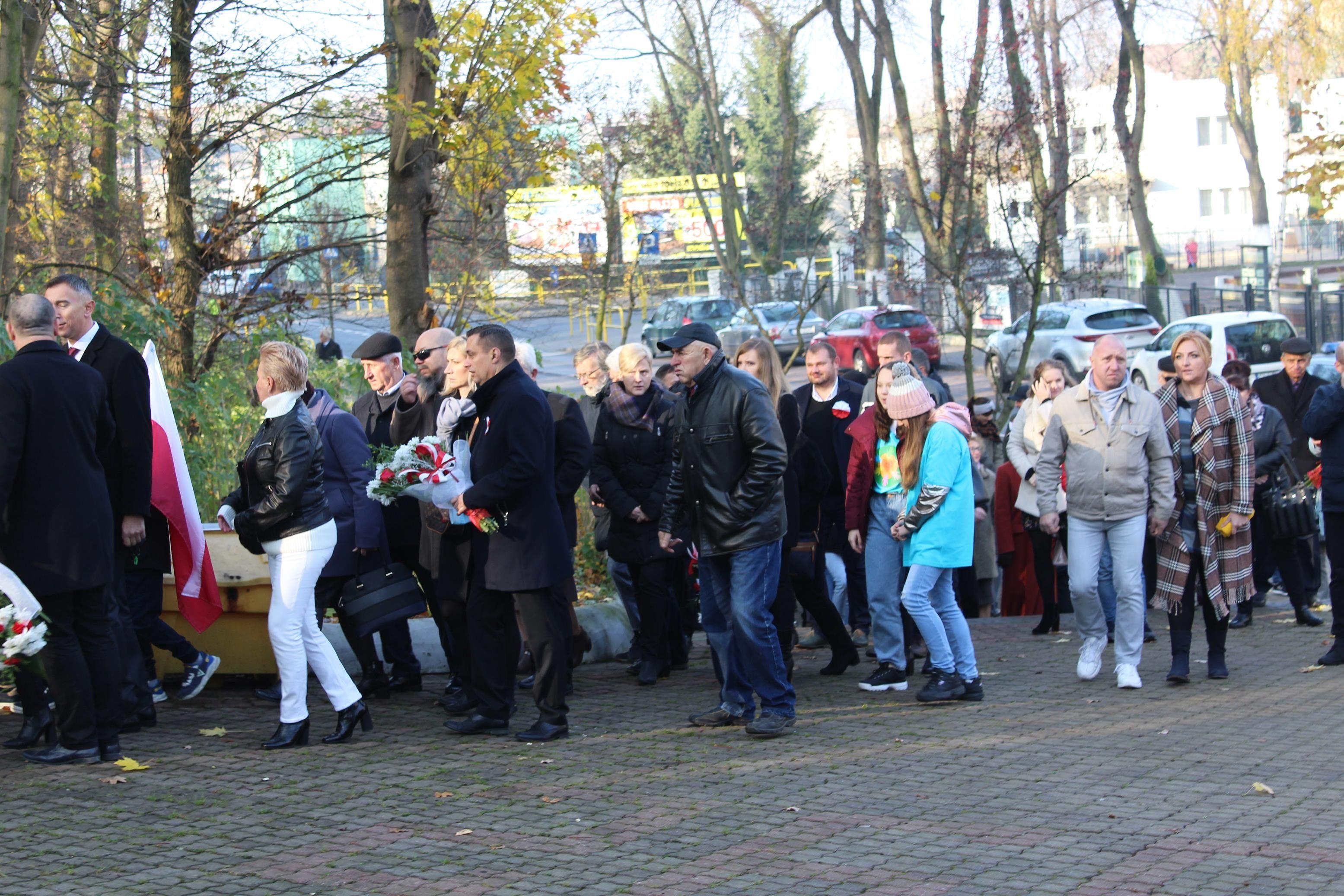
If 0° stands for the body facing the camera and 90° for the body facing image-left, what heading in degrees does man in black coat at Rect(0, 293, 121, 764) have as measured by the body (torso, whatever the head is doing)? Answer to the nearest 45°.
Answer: approximately 135°

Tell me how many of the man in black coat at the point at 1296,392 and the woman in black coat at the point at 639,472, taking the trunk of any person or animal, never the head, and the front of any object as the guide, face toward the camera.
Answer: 2

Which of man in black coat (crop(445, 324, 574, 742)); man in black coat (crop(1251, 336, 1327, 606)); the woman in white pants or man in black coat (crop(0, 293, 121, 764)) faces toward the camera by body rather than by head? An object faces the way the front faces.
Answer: man in black coat (crop(1251, 336, 1327, 606))

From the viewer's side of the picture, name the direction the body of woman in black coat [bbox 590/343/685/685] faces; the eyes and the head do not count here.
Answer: toward the camera

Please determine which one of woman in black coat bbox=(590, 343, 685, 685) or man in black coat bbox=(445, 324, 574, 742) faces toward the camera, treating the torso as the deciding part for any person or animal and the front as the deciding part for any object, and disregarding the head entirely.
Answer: the woman in black coat

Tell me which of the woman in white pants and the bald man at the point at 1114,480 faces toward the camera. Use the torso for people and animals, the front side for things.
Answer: the bald man

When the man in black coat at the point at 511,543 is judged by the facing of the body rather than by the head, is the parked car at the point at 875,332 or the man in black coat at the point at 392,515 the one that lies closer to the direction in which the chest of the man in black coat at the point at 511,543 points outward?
the man in black coat

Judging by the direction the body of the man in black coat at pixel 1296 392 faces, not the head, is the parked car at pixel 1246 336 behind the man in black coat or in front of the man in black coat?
behind

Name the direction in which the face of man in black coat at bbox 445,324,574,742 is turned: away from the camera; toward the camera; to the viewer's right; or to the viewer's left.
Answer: to the viewer's left

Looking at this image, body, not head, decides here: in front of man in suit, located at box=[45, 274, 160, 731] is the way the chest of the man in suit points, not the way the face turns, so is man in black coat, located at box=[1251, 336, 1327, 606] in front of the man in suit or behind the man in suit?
behind

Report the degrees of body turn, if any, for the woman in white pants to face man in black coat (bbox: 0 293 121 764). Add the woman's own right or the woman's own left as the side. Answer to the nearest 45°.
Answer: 0° — they already face them

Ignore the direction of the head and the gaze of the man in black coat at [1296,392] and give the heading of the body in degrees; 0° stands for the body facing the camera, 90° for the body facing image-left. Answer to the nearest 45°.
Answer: approximately 0°

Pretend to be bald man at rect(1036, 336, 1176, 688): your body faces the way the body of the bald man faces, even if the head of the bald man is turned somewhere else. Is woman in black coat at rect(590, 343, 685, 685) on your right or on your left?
on your right
